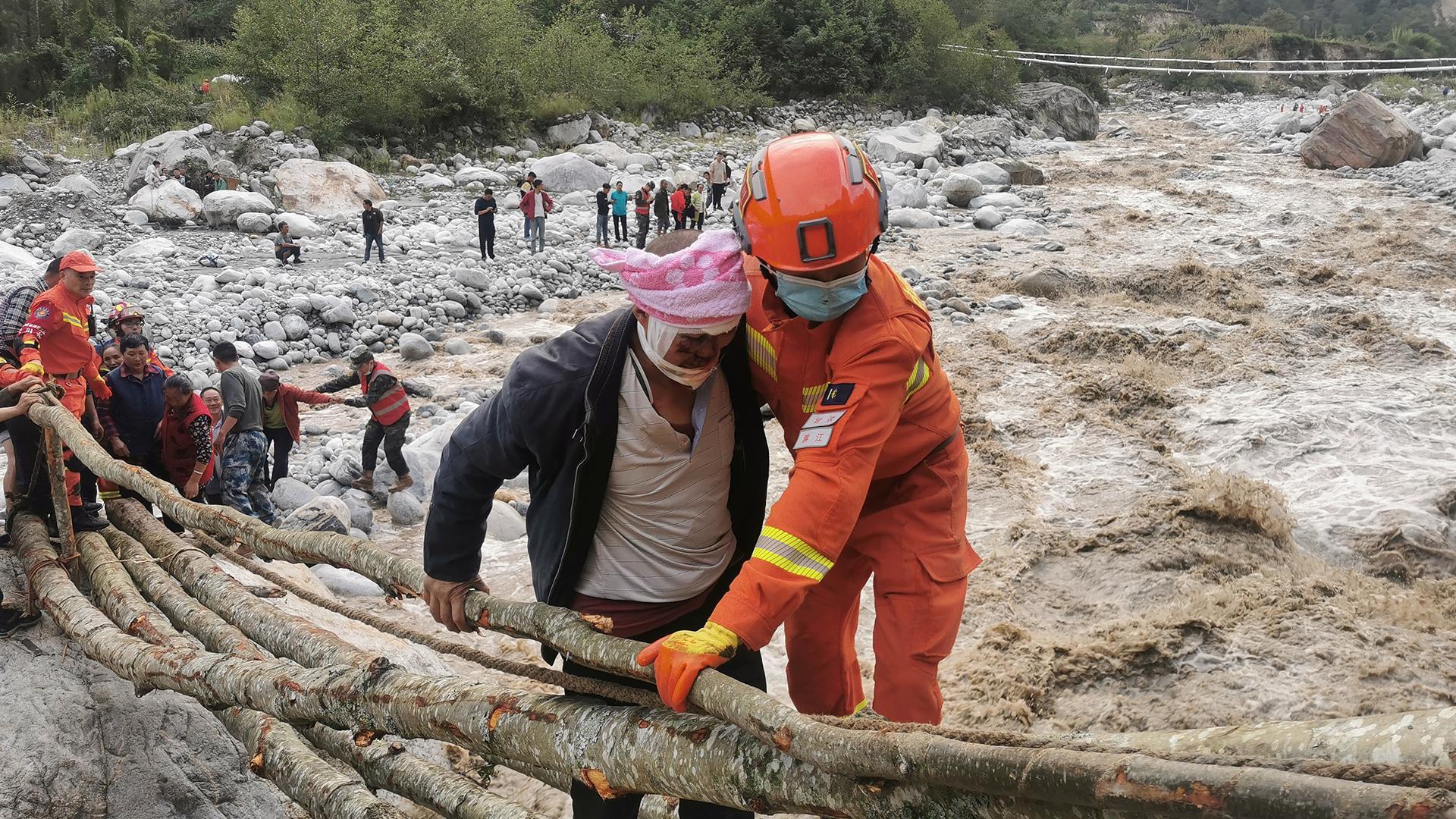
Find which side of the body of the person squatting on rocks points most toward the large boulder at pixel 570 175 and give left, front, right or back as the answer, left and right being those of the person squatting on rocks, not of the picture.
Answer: left

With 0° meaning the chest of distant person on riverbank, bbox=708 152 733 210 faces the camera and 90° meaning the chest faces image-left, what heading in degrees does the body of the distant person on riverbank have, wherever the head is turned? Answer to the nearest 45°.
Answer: approximately 0°

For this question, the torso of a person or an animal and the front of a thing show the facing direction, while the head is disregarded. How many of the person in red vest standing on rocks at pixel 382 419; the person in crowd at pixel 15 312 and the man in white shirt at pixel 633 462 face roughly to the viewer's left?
1

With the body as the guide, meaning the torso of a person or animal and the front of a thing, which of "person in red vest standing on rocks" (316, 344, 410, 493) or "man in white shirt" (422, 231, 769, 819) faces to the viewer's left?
the person in red vest standing on rocks

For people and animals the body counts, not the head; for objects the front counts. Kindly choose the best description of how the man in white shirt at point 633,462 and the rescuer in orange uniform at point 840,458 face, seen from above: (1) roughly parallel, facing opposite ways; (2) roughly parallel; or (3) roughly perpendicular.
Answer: roughly perpendicular

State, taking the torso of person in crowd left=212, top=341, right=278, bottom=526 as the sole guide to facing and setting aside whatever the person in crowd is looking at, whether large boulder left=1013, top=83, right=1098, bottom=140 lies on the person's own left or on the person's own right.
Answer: on the person's own right

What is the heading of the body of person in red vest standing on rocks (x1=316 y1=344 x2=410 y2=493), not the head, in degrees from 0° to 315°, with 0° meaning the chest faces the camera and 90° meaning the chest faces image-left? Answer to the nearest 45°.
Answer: approximately 90°

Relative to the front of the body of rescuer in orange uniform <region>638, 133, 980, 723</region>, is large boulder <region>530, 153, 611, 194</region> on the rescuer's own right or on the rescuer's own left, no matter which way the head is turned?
on the rescuer's own right

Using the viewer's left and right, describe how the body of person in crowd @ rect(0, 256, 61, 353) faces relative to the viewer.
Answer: facing to the right of the viewer

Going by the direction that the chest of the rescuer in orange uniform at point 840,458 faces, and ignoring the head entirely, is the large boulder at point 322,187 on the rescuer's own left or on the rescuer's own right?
on the rescuer's own right
